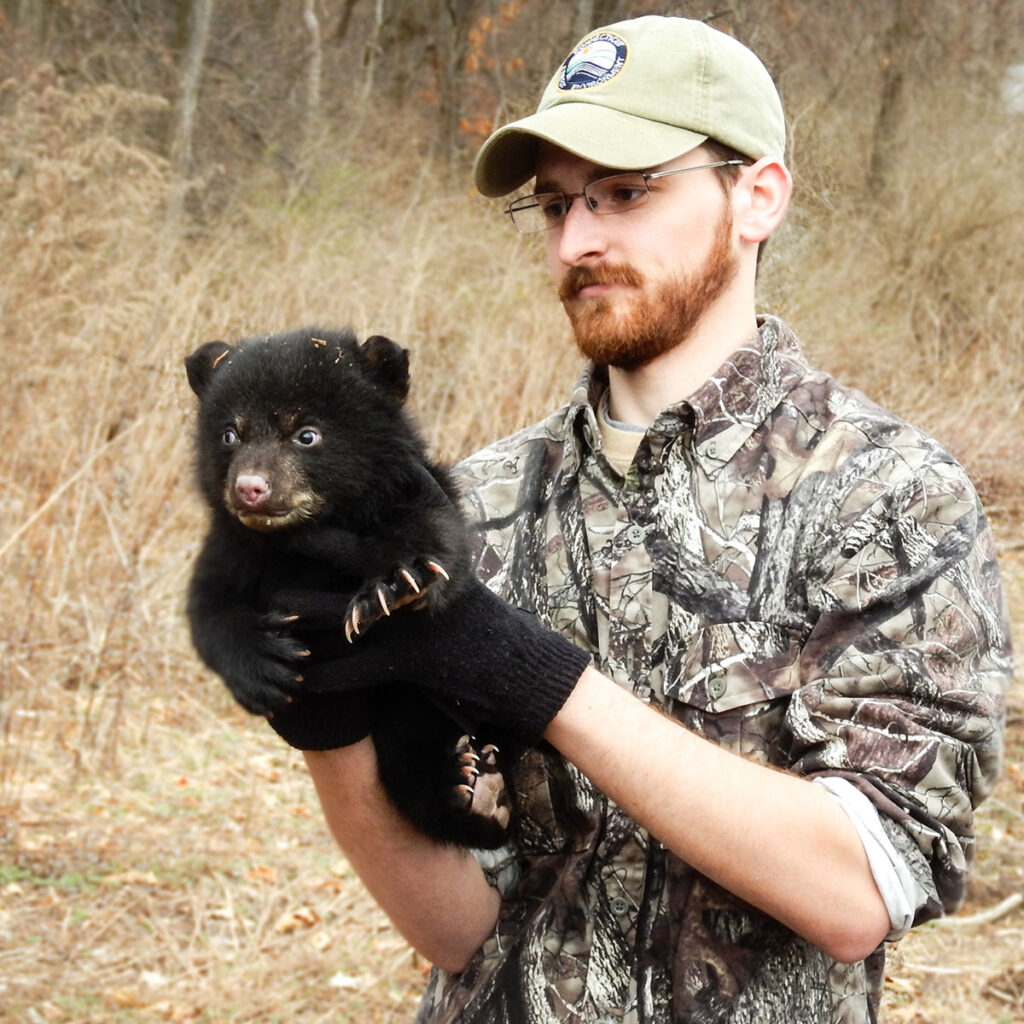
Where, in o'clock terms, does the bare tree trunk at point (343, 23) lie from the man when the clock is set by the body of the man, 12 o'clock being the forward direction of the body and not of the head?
The bare tree trunk is roughly at 4 o'clock from the man.

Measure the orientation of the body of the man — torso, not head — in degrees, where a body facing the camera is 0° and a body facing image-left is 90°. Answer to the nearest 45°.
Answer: approximately 45°

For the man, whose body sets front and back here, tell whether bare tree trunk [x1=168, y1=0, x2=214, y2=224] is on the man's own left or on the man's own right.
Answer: on the man's own right

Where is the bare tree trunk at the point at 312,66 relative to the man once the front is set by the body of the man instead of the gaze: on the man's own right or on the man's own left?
on the man's own right
